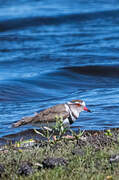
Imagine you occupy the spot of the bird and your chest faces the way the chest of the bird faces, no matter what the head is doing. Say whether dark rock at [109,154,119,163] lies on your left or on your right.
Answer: on your right

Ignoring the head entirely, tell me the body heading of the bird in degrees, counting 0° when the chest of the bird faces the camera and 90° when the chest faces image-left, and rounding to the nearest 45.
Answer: approximately 270°
